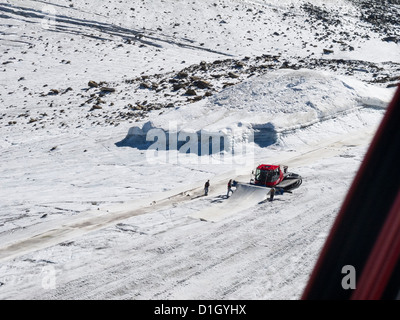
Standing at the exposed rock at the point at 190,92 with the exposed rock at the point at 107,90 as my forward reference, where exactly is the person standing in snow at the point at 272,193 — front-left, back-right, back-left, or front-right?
back-left

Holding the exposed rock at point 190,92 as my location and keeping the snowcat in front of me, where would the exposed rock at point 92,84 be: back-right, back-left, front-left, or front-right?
back-right

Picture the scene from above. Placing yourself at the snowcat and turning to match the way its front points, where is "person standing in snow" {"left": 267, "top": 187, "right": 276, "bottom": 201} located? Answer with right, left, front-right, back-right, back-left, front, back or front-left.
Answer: front-left

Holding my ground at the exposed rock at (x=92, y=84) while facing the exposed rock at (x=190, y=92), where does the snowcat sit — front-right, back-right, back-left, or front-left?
front-right

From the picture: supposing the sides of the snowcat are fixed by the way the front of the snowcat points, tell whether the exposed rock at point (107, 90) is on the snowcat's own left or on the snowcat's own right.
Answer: on the snowcat's own right

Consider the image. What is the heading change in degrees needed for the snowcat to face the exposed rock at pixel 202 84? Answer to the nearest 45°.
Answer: approximately 135° to its right

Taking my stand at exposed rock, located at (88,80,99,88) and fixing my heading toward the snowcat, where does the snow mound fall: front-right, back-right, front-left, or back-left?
front-left

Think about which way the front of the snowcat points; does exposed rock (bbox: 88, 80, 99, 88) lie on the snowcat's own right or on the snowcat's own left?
on the snowcat's own right
